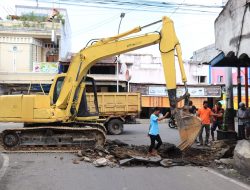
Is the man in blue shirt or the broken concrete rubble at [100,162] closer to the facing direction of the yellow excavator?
the man in blue shirt

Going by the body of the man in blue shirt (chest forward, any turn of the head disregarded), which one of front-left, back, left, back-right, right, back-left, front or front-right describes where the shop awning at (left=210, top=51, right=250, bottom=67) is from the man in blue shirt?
front-left

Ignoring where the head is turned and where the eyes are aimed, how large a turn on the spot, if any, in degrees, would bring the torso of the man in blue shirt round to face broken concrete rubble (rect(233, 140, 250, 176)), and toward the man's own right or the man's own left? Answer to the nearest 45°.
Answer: approximately 45° to the man's own right

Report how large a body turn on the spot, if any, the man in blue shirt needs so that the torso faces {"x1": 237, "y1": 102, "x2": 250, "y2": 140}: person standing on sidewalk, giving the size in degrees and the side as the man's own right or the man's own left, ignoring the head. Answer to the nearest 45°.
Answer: approximately 45° to the man's own left

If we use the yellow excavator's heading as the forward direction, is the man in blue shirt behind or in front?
in front

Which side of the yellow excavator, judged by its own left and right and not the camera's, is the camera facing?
right

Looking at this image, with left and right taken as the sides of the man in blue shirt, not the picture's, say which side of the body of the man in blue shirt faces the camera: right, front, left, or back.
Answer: right

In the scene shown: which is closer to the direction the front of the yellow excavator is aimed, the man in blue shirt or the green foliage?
the man in blue shirt

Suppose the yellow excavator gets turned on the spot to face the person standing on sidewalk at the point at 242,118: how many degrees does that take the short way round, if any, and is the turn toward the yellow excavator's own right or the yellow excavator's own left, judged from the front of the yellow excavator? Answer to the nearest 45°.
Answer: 0° — it already faces them

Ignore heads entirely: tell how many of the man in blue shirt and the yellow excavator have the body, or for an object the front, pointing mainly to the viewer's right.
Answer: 2

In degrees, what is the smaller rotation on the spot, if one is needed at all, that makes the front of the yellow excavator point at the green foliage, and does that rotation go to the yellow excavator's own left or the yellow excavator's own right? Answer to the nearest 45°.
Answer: approximately 90° to the yellow excavator's own left
